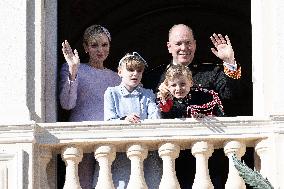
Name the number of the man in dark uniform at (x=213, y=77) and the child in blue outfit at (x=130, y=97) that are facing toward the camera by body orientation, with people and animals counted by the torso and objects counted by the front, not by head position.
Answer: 2

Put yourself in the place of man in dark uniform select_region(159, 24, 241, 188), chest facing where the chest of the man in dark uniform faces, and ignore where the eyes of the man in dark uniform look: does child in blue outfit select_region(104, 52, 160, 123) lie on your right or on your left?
on your right

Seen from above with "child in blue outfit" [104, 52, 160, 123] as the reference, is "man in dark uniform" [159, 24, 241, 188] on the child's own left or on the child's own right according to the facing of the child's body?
on the child's own left

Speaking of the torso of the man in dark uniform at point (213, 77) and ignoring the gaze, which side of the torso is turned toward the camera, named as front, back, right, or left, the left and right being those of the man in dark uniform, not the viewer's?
front

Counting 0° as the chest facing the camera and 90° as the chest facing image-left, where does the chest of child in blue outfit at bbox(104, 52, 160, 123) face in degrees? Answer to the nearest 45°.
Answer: approximately 0°
